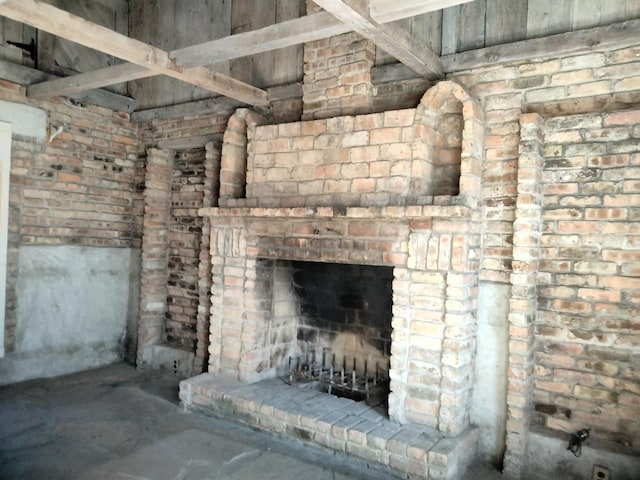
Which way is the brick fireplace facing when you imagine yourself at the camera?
facing the viewer and to the left of the viewer

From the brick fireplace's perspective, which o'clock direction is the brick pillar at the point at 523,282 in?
The brick pillar is roughly at 8 o'clock from the brick fireplace.
